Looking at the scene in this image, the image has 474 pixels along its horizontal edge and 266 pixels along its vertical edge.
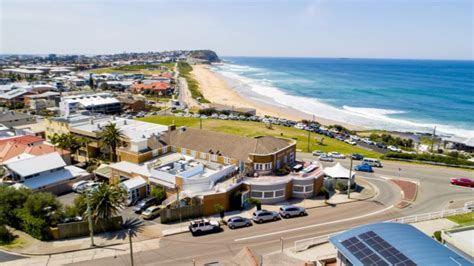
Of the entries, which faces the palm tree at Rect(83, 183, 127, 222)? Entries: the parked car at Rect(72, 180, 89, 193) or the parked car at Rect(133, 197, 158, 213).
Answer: the parked car at Rect(133, 197, 158, 213)

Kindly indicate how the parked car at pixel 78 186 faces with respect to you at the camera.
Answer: facing away from the viewer and to the right of the viewer

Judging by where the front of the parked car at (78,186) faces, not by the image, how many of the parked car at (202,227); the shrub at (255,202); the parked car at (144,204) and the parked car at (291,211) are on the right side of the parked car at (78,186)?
4

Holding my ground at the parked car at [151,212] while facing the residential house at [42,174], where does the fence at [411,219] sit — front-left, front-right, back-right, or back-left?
back-right

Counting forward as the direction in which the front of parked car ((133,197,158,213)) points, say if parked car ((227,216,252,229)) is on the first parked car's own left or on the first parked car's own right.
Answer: on the first parked car's own left

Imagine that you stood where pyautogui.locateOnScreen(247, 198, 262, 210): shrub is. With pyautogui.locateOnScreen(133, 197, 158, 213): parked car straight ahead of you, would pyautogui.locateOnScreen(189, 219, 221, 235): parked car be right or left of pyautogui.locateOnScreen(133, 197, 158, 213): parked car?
left

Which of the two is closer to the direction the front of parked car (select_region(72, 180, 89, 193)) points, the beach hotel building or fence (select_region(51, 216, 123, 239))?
the beach hotel building

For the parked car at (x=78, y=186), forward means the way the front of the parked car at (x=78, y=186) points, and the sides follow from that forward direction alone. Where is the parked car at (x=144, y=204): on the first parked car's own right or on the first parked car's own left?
on the first parked car's own right

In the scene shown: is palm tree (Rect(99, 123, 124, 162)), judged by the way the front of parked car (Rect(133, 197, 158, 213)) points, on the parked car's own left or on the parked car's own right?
on the parked car's own right

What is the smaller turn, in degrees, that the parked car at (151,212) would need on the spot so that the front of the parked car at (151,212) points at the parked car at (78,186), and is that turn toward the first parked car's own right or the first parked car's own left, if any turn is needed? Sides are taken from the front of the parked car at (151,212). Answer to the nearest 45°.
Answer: approximately 90° to the first parked car's own right
